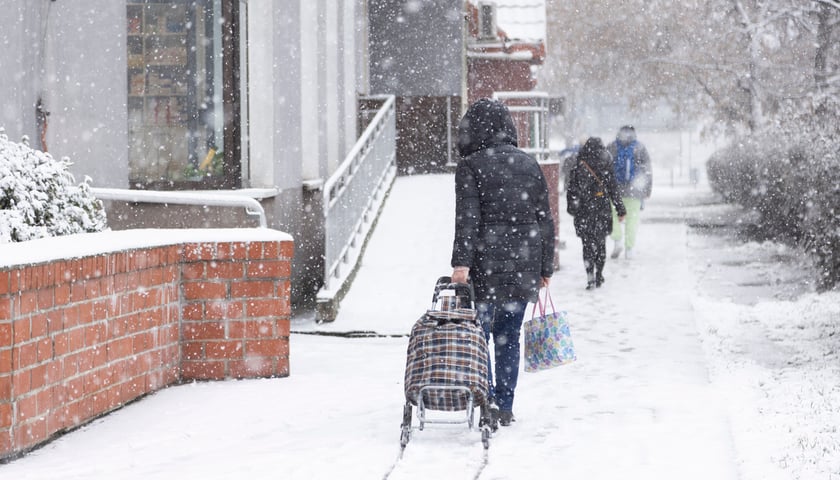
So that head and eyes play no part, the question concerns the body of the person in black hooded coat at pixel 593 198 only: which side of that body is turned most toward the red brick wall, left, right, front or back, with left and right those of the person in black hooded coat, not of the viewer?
back

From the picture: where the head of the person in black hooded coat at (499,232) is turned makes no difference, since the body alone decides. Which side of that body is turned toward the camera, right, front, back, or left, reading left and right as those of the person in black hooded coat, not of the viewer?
back

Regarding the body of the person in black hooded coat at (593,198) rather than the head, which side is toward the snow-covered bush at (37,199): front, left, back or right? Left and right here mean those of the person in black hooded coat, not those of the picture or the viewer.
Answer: back

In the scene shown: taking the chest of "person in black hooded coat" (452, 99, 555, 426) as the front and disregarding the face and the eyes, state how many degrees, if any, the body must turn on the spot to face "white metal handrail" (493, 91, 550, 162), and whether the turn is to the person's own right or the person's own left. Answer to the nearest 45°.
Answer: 0° — they already face it

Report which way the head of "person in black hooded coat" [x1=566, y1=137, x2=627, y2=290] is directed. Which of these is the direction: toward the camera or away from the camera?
away from the camera

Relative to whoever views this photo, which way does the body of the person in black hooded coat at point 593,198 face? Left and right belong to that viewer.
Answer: facing away from the viewer

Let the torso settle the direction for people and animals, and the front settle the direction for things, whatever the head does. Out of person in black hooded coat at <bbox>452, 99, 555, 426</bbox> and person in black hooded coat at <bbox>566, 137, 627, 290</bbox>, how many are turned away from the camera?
2
